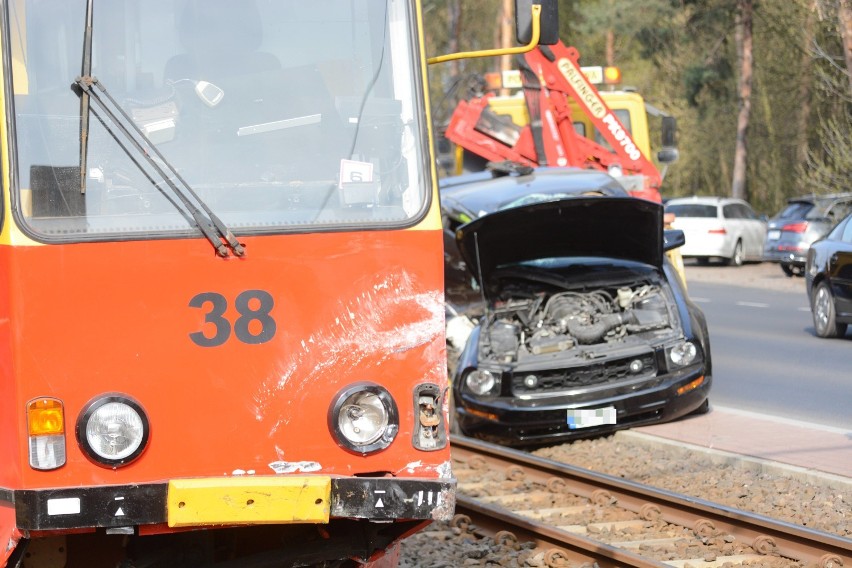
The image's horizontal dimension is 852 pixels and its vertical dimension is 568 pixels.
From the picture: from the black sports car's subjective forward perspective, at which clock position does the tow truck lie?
The tow truck is roughly at 6 o'clock from the black sports car.

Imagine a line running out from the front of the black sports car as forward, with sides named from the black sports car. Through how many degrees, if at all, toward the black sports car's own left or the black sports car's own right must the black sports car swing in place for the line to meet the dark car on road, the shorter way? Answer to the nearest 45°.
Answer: approximately 135° to the black sports car's own left

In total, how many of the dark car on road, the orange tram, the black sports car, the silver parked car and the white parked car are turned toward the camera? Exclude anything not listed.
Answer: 2

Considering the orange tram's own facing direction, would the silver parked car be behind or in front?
behind

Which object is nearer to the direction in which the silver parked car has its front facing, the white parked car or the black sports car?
the white parked car

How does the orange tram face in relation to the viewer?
toward the camera

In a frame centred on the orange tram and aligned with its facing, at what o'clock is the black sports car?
The black sports car is roughly at 7 o'clock from the orange tram.

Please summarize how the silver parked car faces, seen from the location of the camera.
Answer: facing away from the viewer and to the right of the viewer

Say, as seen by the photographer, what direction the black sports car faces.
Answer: facing the viewer

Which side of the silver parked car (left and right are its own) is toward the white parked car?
left

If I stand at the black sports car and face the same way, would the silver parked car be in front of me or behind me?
behind

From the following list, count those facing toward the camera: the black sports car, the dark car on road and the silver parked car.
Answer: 1
